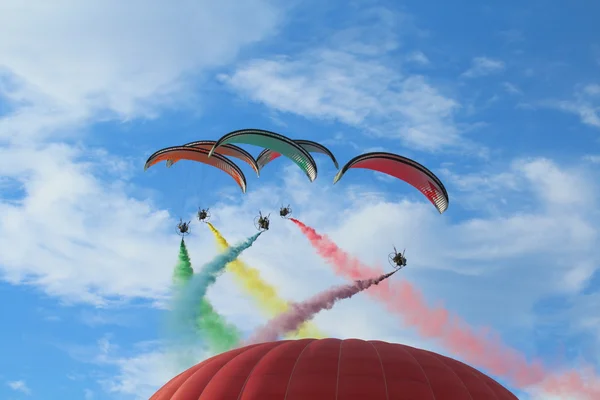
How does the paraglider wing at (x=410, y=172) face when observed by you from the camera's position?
facing the viewer and to the right of the viewer

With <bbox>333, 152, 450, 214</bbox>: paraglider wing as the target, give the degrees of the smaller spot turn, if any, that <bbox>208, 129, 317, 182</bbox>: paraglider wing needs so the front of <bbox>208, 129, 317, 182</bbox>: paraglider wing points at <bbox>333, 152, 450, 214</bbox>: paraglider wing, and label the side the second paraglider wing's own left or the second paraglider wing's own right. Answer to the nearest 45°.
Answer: approximately 45° to the second paraglider wing's own left

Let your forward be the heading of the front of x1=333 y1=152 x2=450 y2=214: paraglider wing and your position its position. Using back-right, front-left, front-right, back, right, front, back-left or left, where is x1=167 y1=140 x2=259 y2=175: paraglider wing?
back-right

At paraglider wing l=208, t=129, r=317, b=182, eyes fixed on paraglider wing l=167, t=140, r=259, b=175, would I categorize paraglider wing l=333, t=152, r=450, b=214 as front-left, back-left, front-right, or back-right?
back-right

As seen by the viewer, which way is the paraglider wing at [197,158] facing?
toward the camera
